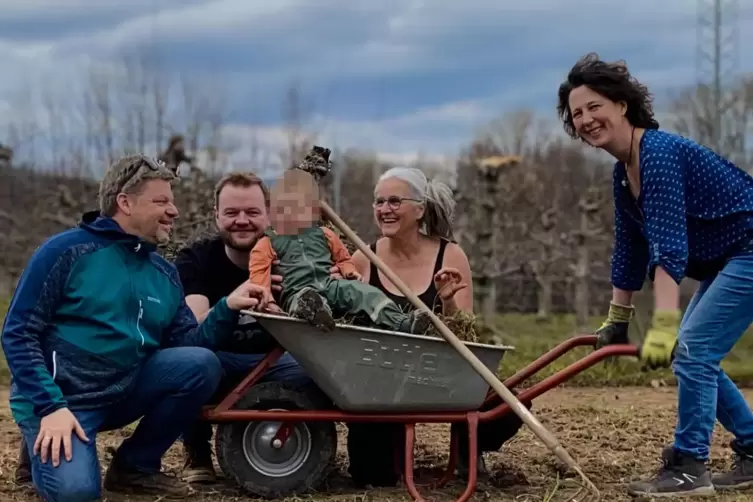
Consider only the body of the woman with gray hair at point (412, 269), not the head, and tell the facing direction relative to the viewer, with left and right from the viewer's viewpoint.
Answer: facing the viewer and to the left of the viewer

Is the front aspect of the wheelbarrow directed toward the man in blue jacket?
yes

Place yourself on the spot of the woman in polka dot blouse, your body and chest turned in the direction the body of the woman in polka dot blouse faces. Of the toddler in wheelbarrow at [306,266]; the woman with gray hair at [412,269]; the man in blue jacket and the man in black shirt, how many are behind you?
0

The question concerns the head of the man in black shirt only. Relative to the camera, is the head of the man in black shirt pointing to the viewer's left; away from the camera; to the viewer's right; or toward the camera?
toward the camera

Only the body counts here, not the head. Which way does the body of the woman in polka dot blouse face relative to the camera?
to the viewer's left

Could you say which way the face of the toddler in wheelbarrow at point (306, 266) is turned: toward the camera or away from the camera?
toward the camera

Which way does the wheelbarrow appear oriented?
to the viewer's left

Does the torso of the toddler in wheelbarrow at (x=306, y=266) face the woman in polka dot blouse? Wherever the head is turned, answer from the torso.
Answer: no

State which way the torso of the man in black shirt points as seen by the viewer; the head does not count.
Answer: toward the camera

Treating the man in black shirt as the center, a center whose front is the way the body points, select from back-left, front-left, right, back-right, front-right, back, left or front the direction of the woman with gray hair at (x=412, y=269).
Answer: left

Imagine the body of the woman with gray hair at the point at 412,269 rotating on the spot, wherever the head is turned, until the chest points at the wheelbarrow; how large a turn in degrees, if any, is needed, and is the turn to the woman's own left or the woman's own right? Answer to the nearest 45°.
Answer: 0° — they already face it

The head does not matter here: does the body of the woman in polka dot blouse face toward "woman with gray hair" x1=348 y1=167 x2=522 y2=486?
yes

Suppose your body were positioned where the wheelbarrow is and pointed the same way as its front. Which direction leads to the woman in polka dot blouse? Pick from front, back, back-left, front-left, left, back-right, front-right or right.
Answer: back

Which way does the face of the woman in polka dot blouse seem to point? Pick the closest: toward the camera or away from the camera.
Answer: toward the camera

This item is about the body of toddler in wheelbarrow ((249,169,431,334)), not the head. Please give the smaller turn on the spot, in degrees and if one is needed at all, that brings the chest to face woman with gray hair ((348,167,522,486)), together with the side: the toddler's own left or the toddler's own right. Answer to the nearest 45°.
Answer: approximately 135° to the toddler's own left

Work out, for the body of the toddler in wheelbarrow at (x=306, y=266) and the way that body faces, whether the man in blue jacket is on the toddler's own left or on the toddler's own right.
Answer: on the toddler's own right

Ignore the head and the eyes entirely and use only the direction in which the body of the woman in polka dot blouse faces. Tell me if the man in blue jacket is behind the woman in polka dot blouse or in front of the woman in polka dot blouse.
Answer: in front

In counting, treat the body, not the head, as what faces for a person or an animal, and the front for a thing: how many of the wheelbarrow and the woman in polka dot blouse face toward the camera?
0
